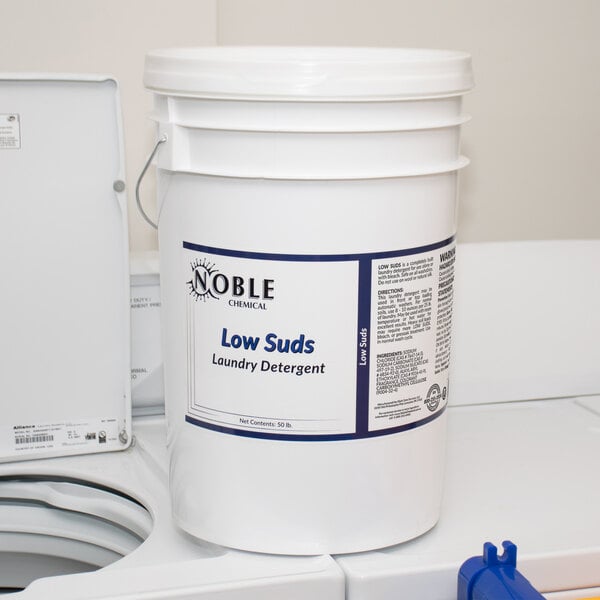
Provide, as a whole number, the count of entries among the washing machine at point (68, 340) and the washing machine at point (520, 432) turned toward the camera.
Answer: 2

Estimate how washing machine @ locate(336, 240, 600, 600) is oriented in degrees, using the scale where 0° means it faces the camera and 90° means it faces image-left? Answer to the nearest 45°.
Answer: approximately 0°

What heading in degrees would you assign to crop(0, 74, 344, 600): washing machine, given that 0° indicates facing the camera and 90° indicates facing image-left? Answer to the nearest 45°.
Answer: approximately 0°
